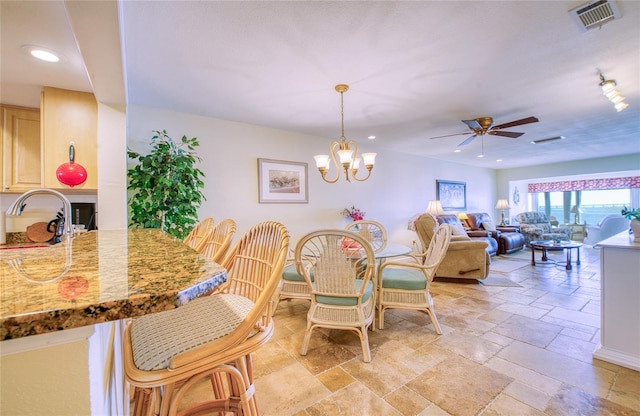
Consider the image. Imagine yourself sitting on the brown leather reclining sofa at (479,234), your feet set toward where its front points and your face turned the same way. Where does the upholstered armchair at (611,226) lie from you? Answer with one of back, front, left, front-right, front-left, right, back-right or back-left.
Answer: left

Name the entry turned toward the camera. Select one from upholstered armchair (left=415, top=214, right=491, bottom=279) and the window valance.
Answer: the window valance

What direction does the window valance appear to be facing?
toward the camera

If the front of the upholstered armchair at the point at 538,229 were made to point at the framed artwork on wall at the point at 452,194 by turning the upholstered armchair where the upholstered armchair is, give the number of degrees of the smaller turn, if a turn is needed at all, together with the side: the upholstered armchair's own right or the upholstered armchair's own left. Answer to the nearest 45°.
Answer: approximately 90° to the upholstered armchair's own right

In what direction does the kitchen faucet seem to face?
to the viewer's left

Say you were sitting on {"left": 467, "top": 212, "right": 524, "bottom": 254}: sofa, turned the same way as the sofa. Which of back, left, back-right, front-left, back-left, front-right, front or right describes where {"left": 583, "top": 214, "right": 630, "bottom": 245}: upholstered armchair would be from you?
left

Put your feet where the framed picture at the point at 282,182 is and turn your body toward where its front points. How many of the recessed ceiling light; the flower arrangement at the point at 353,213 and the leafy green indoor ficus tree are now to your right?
2

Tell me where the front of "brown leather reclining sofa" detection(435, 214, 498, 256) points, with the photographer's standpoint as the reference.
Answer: facing the viewer and to the right of the viewer

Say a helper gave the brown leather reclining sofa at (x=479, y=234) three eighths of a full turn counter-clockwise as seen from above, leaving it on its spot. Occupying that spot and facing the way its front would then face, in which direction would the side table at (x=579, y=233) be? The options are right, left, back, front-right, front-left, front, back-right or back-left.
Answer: front-right

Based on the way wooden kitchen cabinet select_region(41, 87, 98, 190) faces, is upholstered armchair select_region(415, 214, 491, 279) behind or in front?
behind

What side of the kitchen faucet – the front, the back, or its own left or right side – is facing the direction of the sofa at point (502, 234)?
back
